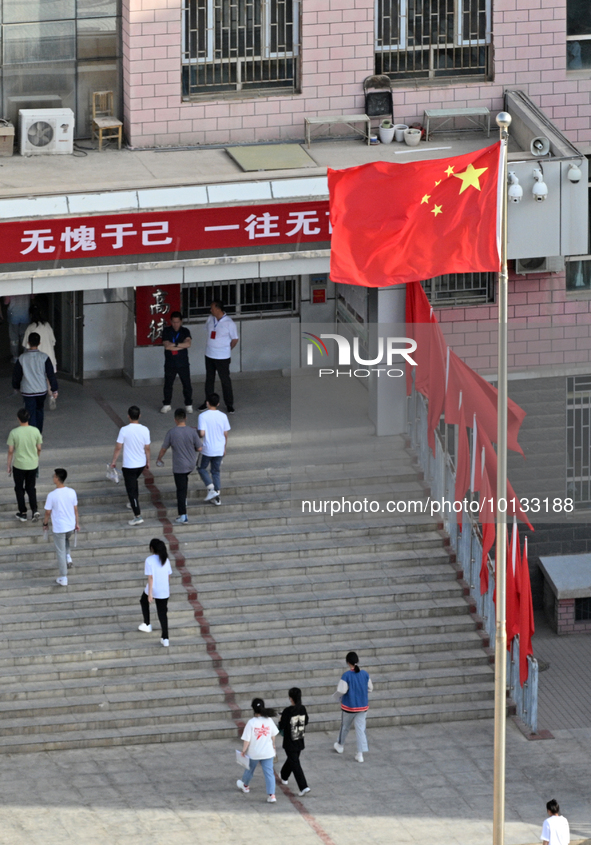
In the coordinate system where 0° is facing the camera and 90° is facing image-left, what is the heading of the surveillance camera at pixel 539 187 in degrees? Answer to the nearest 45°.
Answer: approximately 0°

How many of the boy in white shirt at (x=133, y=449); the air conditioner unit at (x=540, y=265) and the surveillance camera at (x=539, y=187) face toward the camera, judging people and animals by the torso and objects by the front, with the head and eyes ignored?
2

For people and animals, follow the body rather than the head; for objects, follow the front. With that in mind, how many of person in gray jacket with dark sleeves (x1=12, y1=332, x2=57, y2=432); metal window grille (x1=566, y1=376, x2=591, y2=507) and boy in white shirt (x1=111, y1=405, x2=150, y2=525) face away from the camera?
2

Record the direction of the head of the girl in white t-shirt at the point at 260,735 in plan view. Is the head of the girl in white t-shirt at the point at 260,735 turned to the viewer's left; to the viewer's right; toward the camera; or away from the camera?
away from the camera

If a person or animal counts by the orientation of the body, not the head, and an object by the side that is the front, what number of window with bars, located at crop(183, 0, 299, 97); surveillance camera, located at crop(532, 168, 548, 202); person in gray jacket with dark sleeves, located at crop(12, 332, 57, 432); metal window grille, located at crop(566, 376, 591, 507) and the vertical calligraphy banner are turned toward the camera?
4
